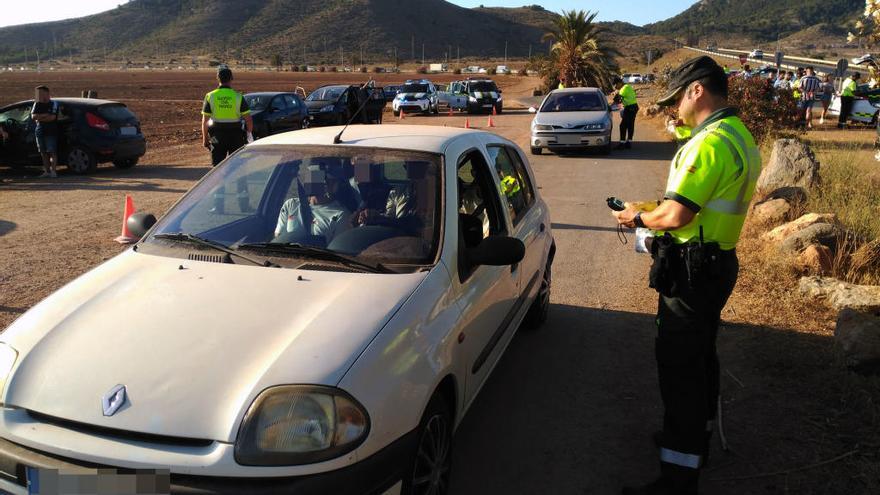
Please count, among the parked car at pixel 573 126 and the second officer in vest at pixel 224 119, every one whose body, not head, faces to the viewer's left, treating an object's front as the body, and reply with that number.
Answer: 0

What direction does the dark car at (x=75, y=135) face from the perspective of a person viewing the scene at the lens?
facing away from the viewer and to the left of the viewer

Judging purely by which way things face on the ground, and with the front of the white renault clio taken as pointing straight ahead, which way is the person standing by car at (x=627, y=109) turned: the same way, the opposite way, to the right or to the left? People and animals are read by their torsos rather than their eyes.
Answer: to the right

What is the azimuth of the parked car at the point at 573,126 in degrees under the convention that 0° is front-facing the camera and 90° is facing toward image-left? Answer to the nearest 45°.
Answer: approximately 0°

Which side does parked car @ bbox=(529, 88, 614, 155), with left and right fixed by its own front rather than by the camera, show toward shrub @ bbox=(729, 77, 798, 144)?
left

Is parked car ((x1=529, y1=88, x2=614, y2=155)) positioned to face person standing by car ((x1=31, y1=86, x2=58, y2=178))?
no

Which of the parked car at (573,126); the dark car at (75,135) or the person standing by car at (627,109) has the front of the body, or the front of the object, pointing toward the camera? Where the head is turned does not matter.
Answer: the parked car

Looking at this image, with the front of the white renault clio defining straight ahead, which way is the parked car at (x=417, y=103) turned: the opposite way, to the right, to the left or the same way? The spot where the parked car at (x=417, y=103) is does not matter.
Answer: the same way

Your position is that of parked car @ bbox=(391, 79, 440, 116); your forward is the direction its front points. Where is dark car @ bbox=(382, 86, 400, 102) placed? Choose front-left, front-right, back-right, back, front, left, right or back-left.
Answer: back-right

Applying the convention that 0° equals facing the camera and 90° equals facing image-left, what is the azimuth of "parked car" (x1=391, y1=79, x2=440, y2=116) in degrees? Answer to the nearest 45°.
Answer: approximately 45°

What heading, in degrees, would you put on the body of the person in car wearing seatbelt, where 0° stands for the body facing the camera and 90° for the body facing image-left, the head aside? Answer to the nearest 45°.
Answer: approximately 45°

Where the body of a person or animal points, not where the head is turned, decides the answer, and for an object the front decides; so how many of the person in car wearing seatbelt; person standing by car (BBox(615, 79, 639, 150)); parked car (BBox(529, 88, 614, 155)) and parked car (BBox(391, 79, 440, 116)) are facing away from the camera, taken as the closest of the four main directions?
0

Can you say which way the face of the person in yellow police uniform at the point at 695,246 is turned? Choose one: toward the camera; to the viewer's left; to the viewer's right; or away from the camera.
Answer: to the viewer's left
